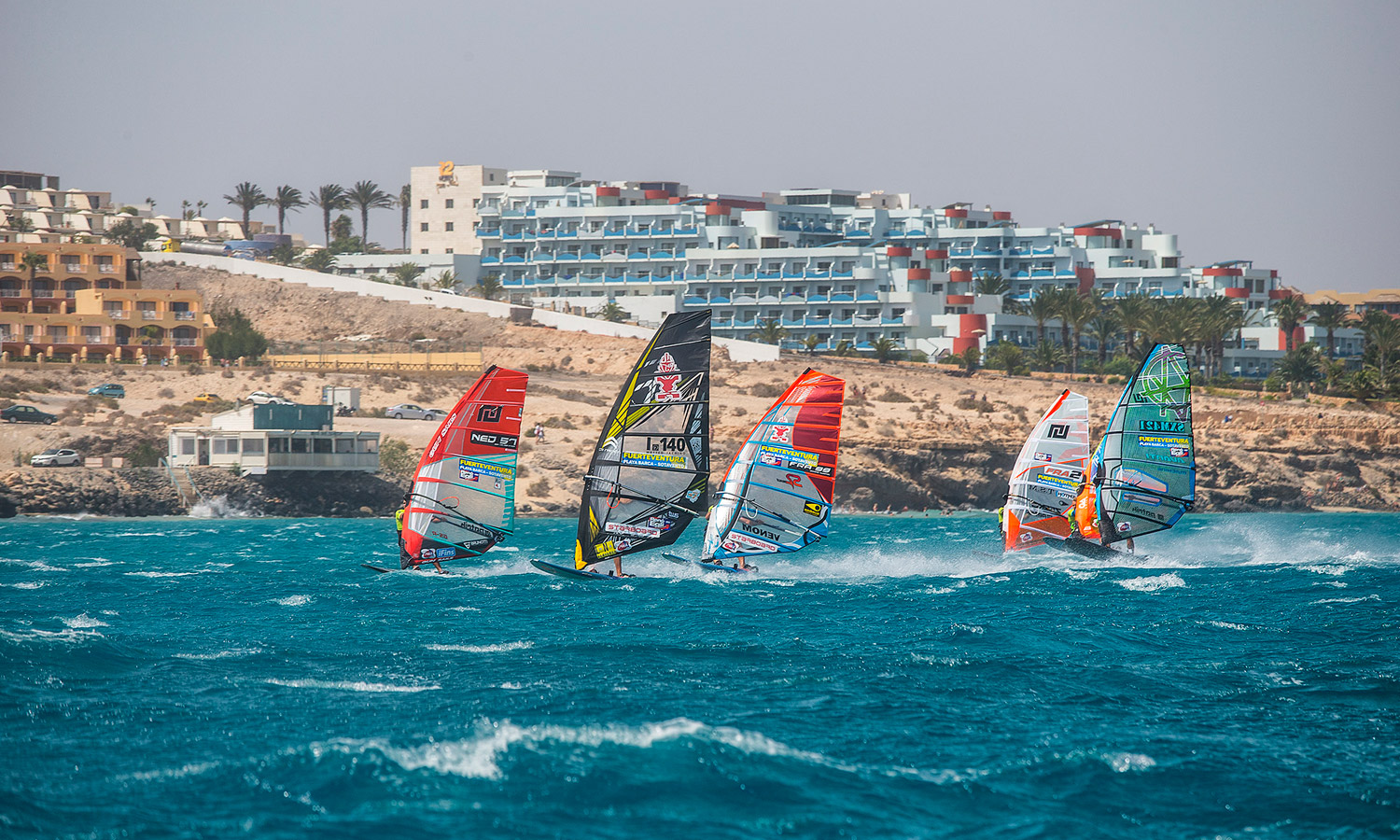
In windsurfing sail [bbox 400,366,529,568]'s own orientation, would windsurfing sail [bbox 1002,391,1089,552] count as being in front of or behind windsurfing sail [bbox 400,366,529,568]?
behind

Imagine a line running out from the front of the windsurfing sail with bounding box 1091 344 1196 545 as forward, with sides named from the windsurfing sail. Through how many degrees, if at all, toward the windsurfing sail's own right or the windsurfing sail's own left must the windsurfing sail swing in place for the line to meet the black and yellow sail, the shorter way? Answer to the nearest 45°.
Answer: approximately 45° to the windsurfing sail's own left

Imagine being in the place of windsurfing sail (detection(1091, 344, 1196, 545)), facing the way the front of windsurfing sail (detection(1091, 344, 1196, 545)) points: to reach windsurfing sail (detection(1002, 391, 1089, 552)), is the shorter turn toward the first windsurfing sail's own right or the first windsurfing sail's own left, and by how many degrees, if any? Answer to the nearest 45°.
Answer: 0° — it already faces it

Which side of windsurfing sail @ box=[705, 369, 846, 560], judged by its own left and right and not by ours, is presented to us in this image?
left

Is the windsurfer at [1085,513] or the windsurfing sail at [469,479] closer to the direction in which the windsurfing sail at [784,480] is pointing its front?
the windsurfing sail

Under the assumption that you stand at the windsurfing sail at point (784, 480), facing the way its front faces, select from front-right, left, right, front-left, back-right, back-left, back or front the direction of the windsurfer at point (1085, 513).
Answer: back-right

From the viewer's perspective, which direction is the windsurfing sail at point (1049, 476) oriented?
to the viewer's left
